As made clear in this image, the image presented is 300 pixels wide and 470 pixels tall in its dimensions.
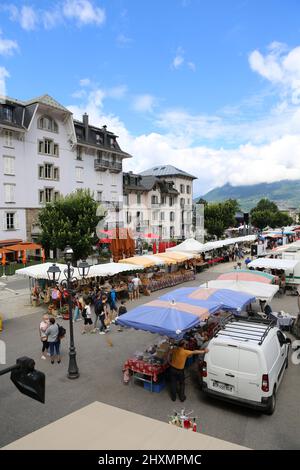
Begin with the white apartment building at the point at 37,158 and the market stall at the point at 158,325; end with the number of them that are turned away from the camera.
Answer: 0

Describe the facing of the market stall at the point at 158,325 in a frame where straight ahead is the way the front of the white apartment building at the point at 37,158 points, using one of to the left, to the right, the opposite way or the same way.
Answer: to the right

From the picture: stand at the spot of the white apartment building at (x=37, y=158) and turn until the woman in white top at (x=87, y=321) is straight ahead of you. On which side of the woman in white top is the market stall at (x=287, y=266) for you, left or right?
left

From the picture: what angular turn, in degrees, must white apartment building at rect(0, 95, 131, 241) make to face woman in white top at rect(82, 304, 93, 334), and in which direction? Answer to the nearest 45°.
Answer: approximately 45° to its right

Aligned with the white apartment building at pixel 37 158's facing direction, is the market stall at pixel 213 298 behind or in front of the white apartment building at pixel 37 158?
in front

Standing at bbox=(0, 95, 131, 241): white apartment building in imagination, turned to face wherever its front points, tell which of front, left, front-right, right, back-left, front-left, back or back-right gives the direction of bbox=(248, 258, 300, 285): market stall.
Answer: front

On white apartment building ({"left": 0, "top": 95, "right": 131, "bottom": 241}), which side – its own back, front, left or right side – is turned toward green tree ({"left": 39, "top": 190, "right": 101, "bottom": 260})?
front

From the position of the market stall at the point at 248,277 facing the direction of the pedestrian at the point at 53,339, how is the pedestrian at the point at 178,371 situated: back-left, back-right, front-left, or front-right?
front-left

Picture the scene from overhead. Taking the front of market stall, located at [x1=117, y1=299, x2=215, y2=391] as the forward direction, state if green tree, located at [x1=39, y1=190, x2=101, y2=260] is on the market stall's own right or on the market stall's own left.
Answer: on the market stall's own right

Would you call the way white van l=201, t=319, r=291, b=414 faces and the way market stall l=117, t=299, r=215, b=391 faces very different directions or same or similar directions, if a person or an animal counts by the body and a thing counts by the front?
very different directions

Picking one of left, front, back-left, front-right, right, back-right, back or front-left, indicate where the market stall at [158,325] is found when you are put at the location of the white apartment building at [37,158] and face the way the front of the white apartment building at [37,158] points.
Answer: front-right

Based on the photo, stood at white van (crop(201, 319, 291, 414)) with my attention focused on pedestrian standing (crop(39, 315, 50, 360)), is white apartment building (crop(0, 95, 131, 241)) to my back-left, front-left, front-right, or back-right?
front-right

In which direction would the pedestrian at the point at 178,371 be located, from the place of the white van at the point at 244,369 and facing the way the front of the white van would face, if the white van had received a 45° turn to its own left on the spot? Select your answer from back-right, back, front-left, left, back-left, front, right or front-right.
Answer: left

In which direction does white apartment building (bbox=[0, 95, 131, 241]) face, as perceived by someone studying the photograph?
facing the viewer and to the right of the viewer

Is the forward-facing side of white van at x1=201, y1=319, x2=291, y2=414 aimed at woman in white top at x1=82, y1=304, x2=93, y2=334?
no

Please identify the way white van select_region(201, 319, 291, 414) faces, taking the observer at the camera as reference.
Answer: facing away from the viewer and to the right of the viewer

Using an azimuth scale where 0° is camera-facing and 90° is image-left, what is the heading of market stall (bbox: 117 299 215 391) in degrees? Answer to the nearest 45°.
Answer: approximately 45°

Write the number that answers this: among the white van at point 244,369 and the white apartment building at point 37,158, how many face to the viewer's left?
0
